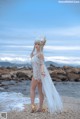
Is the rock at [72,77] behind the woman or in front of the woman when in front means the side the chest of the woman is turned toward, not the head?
behind

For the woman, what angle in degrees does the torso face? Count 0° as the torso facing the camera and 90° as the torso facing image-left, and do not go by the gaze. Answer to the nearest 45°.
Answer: approximately 45°
